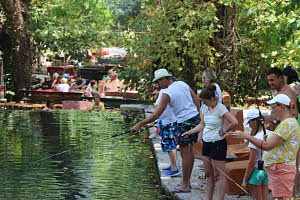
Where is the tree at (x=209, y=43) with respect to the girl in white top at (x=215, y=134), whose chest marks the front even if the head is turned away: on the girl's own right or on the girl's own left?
on the girl's own right

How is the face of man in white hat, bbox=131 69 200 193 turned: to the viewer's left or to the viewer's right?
to the viewer's left

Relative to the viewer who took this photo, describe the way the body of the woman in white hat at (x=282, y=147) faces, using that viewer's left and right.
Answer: facing to the left of the viewer

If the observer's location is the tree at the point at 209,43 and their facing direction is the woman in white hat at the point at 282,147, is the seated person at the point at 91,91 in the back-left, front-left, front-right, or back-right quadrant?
back-right

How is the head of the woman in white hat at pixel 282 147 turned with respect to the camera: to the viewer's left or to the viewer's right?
to the viewer's left
